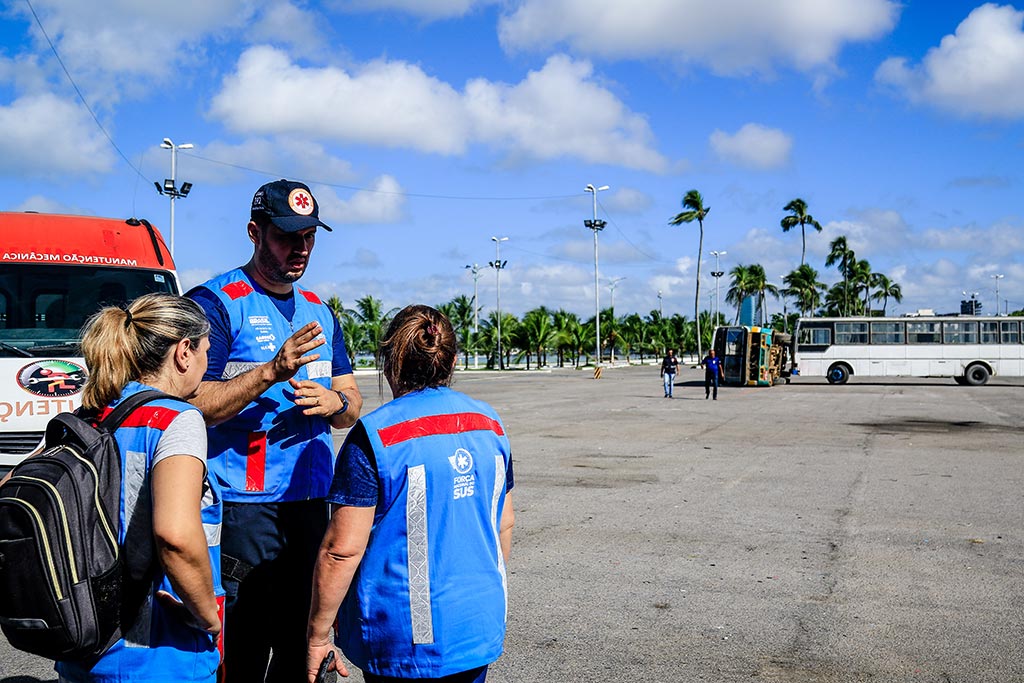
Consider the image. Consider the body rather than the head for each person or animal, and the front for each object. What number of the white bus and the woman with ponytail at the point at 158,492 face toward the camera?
0

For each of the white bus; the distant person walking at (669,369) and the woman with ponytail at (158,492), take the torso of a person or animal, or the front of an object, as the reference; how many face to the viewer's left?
1

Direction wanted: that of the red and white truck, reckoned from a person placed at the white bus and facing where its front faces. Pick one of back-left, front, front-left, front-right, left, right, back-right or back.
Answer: left

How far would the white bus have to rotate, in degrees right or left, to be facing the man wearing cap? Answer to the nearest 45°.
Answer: approximately 90° to its left

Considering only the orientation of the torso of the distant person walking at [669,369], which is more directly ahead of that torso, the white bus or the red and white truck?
the red and white truck

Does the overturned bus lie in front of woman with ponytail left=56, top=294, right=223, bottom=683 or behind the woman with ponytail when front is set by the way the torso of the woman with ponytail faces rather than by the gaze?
in front

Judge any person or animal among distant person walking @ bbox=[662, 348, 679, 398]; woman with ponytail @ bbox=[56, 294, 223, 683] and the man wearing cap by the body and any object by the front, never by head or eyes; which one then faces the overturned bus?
the woman with ponytail

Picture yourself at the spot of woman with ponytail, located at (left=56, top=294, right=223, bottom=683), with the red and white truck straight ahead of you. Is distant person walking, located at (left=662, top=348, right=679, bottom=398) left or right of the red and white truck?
right

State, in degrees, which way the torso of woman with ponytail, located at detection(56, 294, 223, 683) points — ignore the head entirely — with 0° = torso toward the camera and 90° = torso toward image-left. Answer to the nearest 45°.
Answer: approximately 225°

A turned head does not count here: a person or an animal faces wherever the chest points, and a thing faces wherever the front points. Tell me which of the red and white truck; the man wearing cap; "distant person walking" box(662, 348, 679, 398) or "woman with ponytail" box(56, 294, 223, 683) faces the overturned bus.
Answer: the woman with ponytail

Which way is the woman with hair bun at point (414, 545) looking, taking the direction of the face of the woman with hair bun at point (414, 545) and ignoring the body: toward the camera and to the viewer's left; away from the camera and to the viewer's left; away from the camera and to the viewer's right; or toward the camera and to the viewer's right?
away from the camera and to the viewer's left

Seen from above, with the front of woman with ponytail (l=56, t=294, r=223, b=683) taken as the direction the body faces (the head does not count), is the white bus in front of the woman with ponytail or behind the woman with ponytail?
in front

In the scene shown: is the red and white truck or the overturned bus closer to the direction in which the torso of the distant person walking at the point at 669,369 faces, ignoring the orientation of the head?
the red and white truck

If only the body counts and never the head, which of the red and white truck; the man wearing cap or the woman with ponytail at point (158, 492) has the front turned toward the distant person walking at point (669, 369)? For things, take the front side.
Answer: the woman with ponytail

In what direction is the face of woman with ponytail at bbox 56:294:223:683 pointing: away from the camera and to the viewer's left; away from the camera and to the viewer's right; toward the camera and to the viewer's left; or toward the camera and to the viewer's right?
away from the camera and to the viewer's right
